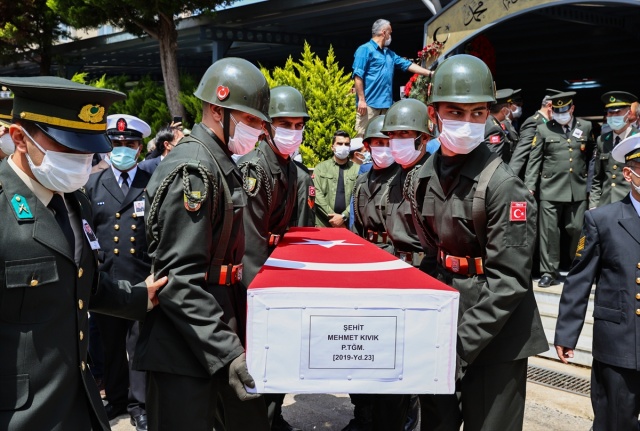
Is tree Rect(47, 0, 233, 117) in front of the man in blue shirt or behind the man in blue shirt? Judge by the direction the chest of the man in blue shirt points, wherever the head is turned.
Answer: behind

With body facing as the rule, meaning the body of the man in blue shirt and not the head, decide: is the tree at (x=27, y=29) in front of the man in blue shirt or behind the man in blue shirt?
behind

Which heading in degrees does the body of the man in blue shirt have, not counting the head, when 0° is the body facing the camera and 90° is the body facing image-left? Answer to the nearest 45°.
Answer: approximately 315°

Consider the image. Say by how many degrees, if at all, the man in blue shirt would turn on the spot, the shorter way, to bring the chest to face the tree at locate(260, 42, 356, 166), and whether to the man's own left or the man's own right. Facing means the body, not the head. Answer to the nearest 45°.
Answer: approximately 180°
